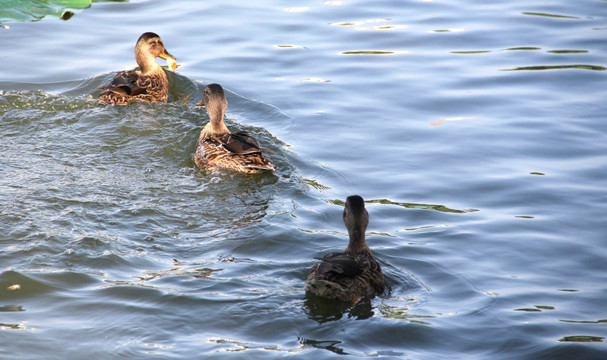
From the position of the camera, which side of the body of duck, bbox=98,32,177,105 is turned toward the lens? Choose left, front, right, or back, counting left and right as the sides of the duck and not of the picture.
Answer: right

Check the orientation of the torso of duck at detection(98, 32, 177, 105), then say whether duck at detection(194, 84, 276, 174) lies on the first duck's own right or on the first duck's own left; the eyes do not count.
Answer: on the first duck's own right

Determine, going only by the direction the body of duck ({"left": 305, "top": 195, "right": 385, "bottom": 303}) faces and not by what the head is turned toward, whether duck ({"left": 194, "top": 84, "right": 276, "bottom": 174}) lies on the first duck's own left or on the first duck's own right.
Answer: on the first duck's own left

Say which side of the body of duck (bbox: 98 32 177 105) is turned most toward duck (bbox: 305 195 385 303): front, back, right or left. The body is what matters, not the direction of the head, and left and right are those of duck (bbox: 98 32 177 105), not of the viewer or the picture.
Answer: right

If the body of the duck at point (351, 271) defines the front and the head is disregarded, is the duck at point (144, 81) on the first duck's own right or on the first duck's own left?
on the first duck's own left

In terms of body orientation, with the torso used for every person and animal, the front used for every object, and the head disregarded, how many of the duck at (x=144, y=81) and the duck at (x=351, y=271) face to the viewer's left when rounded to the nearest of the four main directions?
0

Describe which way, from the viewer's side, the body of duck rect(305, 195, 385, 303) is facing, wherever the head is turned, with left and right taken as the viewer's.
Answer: facing away from the viewer and to the right of the viewer
